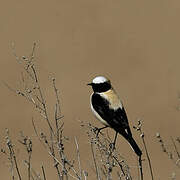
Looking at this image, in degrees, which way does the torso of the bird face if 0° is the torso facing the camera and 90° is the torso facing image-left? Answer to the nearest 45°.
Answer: approximately 90°
